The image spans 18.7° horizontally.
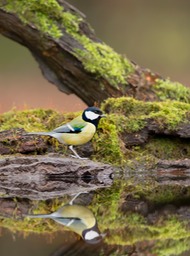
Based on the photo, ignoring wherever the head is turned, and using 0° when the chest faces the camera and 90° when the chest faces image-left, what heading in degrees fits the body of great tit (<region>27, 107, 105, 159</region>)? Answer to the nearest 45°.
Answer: approximately 270°
